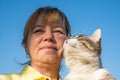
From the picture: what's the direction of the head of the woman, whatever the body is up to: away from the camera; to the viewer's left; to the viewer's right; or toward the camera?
toward the camera

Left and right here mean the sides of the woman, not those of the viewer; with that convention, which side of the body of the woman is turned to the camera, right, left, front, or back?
front

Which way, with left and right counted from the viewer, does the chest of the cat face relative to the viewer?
facing the viewer and to the left of the viewer
